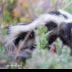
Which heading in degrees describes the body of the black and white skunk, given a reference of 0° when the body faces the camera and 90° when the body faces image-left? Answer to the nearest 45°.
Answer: approximately 270°
